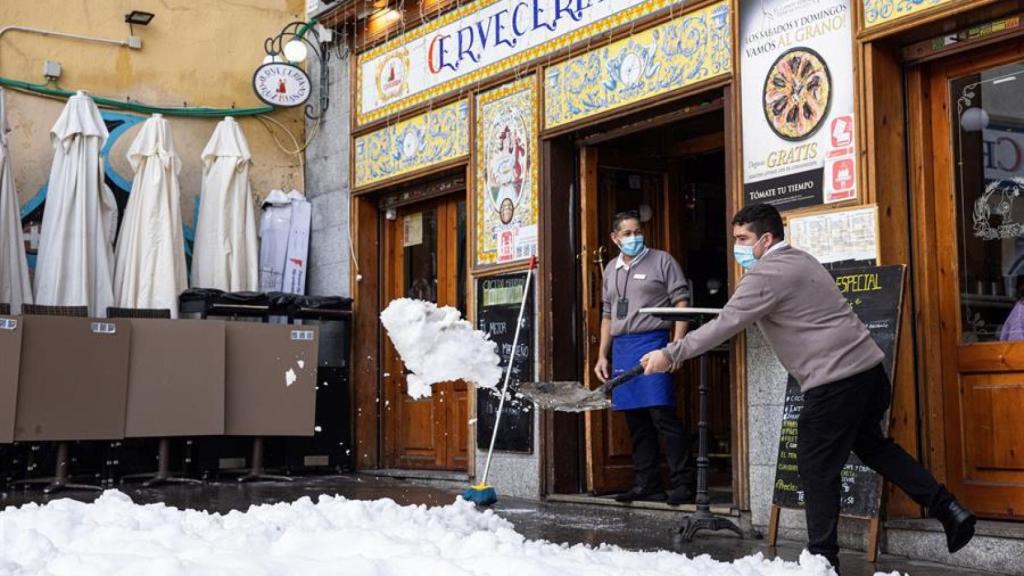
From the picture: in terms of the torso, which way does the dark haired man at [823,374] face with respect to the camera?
to the viewer's left

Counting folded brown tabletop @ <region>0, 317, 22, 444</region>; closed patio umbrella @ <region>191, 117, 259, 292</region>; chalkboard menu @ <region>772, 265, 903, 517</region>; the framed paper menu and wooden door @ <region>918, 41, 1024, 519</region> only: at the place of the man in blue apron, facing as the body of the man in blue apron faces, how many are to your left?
3

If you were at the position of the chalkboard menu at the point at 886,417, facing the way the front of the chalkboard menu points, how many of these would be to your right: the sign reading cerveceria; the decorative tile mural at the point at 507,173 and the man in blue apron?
3

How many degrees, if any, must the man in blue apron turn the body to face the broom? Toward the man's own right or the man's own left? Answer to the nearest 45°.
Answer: approximately 90° to the man's own right

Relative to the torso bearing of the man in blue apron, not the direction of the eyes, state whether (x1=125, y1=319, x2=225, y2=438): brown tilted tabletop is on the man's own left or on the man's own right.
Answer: on the man's own right

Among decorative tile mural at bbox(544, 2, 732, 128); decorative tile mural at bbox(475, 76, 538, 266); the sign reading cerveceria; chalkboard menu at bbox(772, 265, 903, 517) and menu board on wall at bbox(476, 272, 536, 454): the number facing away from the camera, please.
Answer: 0

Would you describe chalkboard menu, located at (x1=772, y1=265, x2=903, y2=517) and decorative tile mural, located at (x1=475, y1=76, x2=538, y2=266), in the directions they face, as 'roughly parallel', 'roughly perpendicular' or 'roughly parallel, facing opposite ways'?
roughly parallel

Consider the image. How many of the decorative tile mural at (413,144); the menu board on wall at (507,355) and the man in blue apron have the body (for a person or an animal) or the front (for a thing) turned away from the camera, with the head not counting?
0

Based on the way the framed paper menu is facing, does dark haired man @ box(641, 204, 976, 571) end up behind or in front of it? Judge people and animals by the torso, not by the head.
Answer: in front

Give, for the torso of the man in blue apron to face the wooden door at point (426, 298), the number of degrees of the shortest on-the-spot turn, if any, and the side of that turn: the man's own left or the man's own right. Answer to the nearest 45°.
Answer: approximately 90° to the man's own right

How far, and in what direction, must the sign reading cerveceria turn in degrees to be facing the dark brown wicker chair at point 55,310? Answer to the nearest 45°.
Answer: approximately 45° to its right

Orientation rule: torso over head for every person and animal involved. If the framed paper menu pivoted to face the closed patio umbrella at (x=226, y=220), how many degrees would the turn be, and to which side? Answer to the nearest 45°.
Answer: approximately 90° to its right

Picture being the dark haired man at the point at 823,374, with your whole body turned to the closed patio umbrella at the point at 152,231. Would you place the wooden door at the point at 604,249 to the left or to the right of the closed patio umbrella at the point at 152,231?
right

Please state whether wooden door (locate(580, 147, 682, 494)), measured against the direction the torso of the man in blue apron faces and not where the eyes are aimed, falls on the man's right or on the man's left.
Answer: on the man's right

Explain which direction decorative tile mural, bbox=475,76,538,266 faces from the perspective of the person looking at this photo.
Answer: facing the viewer and to the left of the viewer

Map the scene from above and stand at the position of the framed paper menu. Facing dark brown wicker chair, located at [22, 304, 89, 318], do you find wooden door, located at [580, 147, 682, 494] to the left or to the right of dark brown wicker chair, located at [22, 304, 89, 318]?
right

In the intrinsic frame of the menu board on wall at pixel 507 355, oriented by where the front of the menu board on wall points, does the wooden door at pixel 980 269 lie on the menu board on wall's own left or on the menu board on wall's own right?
on the menu board on wall's own left

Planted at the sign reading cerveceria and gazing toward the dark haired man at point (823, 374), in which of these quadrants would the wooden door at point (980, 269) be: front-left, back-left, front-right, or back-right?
front-left
